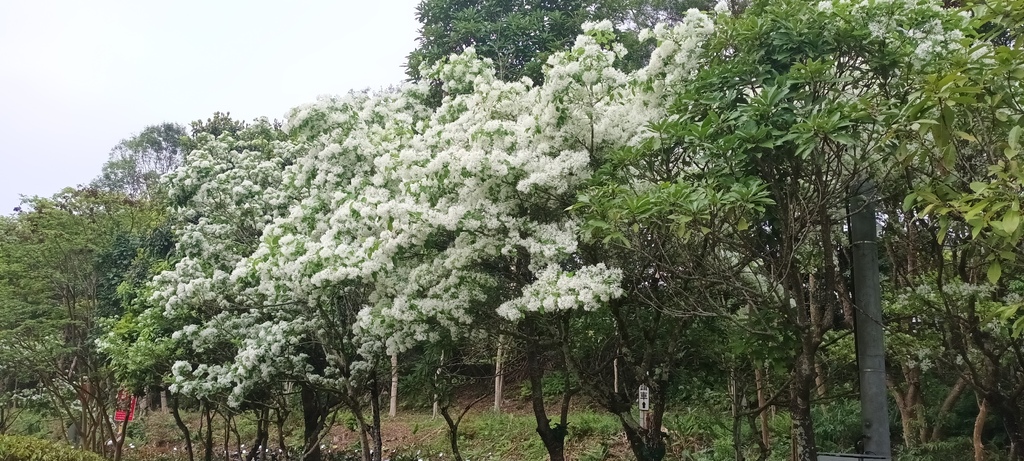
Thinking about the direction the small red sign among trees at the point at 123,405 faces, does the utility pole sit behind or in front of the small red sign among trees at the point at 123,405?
in front

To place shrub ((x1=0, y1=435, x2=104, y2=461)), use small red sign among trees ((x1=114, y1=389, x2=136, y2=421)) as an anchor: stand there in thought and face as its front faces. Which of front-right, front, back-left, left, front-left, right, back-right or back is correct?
front

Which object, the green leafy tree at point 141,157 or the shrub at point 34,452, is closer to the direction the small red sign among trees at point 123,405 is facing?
the shrub

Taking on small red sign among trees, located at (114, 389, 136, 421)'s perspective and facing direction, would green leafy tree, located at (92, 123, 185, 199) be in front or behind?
behind

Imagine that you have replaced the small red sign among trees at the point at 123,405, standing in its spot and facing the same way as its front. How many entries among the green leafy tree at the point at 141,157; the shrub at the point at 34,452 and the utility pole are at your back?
1

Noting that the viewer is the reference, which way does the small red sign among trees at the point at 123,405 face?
facing the viewer

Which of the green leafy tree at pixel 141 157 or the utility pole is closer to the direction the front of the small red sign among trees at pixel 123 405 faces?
the utility pole
